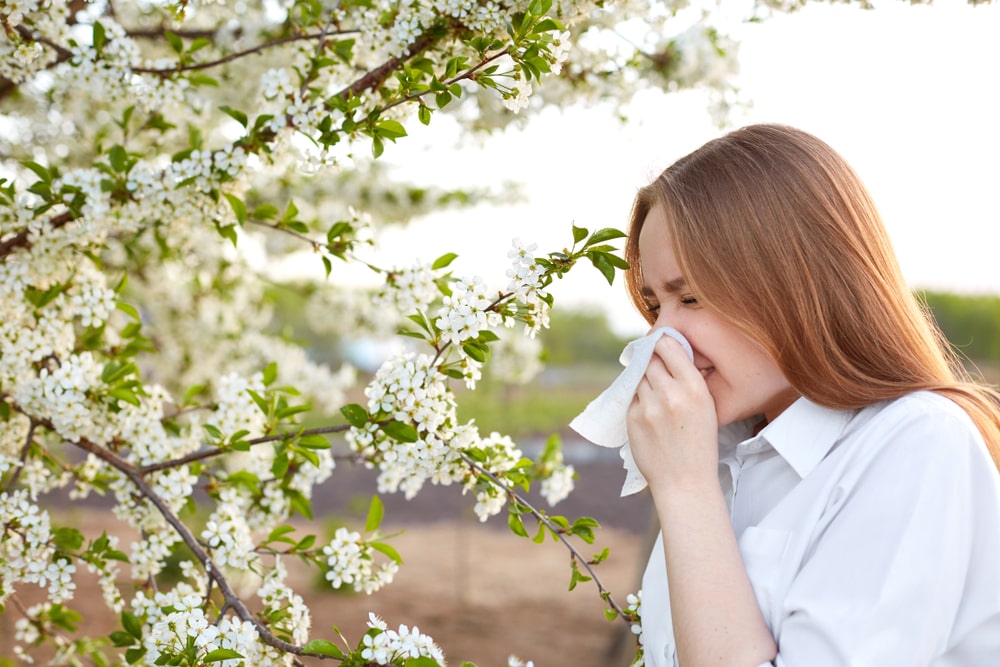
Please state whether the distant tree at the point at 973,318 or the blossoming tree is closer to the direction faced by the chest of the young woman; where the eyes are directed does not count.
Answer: the blossoming tree

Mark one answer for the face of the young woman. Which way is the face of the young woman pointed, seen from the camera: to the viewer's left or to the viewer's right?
to the viewer's left

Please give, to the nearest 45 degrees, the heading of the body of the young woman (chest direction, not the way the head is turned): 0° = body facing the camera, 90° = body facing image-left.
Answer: approximately 45°

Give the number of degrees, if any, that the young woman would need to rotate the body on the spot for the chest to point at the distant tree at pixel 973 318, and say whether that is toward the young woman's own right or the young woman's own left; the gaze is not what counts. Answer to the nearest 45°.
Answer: approximately 135° to the young woman's own right
